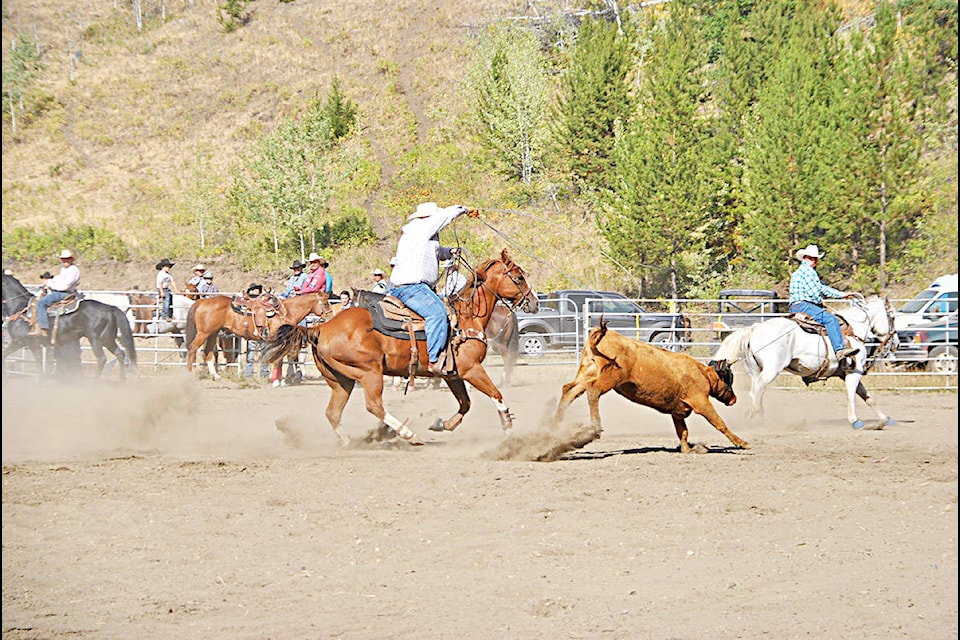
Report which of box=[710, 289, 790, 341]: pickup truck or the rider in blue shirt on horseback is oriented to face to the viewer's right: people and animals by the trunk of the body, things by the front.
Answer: the rider in blue shirt on horseback

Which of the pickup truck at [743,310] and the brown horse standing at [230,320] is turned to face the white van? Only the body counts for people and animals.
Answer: the brown horse standing

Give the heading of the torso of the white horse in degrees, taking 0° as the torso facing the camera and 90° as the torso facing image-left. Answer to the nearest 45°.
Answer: approximately 270°

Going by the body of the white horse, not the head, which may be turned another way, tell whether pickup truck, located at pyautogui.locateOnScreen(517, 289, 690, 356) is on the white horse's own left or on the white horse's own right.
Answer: on the white horse's own left

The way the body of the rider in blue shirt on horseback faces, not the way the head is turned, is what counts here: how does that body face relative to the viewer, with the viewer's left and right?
facing to the right of the viewer

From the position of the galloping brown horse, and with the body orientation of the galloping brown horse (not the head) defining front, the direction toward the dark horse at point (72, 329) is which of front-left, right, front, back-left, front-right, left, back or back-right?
back-left

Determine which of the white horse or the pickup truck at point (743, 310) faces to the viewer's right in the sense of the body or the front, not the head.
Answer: the white horse
